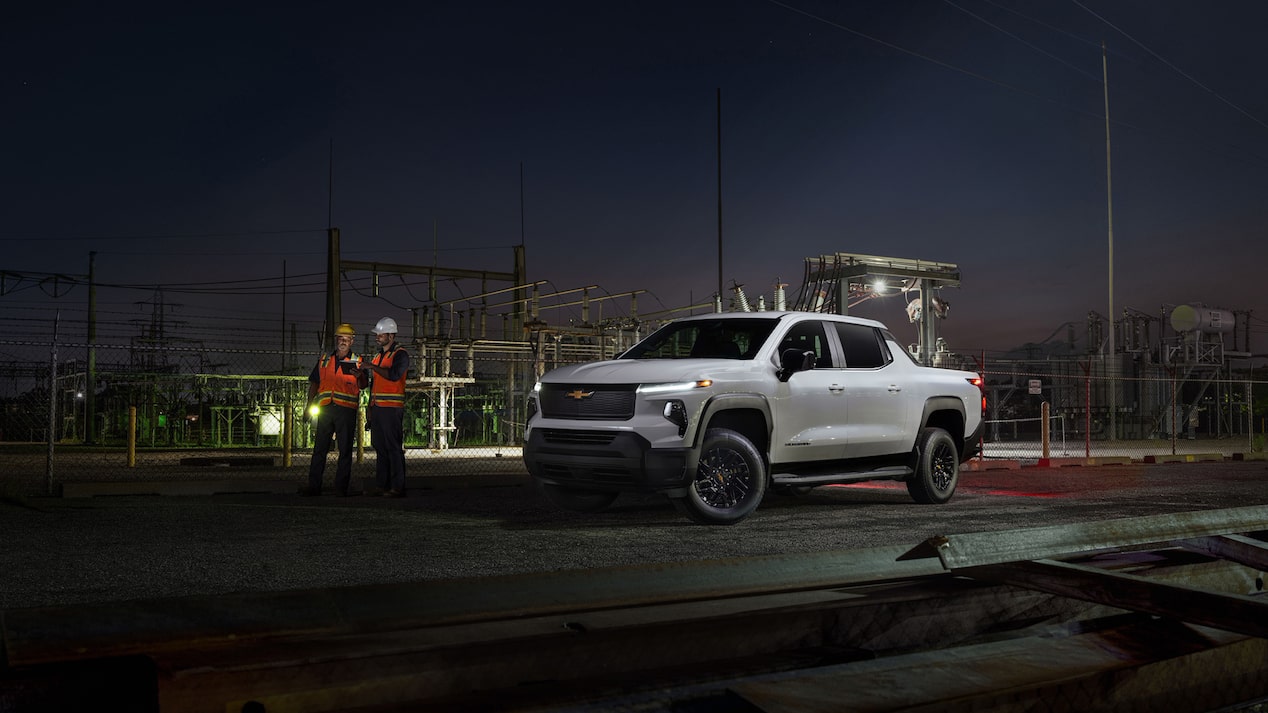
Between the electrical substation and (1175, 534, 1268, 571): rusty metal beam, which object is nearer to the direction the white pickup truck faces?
the rusty metal beam

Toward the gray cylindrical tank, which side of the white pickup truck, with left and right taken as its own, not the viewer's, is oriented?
back

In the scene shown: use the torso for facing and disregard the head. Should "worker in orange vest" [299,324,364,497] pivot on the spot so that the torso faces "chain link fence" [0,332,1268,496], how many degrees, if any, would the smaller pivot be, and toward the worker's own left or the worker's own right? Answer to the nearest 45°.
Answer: approximately 180°

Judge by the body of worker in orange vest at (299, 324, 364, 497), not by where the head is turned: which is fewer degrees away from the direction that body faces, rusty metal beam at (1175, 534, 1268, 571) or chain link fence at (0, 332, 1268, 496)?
the rusty metal beam

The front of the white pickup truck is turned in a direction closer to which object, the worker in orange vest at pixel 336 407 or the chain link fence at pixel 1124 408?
the worker in orange vest

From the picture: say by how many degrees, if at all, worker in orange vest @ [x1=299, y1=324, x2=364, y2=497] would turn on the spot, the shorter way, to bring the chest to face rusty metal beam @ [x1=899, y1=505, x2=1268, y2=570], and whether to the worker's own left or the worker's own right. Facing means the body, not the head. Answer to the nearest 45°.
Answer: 0° — they already face it

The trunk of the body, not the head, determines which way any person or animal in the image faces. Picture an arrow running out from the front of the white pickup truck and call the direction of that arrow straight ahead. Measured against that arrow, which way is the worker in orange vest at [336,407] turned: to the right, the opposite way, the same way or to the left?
to the left

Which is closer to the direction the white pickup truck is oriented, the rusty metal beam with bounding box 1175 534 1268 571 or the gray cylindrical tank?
the rusty metal beam

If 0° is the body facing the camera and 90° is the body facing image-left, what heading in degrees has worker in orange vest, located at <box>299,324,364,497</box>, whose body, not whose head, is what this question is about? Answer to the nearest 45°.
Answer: approximately 0°

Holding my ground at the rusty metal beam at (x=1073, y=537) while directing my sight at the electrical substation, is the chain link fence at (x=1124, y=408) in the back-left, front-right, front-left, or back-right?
front-right

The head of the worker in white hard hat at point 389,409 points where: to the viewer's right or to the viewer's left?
to the viewer's left

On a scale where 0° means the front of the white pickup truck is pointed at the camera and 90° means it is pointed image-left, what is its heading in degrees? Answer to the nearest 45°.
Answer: approximately 45°

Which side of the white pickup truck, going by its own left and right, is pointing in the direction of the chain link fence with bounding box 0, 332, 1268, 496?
right

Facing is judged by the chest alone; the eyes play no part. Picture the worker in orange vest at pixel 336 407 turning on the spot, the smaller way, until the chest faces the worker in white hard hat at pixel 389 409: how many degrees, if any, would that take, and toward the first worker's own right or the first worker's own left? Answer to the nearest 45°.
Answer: approximately 45° to the first worker's own left

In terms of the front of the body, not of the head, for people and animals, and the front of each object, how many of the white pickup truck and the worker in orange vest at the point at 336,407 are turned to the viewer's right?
0

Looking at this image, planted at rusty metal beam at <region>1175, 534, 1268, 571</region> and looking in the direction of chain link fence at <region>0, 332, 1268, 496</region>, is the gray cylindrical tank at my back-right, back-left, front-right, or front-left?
front-right

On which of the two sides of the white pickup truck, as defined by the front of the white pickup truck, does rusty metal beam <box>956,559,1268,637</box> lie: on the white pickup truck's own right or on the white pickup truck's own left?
on the white pickup truck's own left
